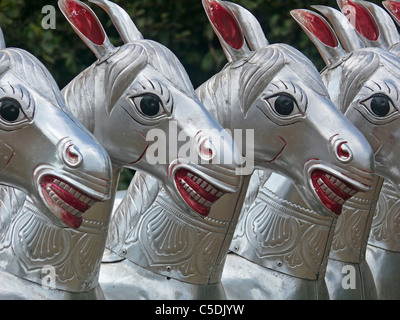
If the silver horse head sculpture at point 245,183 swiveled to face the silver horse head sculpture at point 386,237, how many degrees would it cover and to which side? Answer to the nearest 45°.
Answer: approximately 45° to its left

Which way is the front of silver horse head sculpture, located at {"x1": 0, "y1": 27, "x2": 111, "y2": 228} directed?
to the viewer's right

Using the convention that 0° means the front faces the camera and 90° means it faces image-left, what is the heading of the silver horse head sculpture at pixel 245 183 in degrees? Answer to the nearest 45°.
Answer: approximately 270°

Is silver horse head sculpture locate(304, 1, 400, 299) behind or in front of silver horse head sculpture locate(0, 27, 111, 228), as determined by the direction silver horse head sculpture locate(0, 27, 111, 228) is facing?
in front

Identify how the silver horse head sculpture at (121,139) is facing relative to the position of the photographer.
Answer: facing to the right of the viewer

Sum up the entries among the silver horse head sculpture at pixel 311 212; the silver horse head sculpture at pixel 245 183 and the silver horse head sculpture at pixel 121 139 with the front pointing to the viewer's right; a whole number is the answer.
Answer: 3

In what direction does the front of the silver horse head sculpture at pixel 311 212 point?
to the viewer's right

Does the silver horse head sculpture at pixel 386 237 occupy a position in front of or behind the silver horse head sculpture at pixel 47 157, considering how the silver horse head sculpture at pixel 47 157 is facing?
in front
